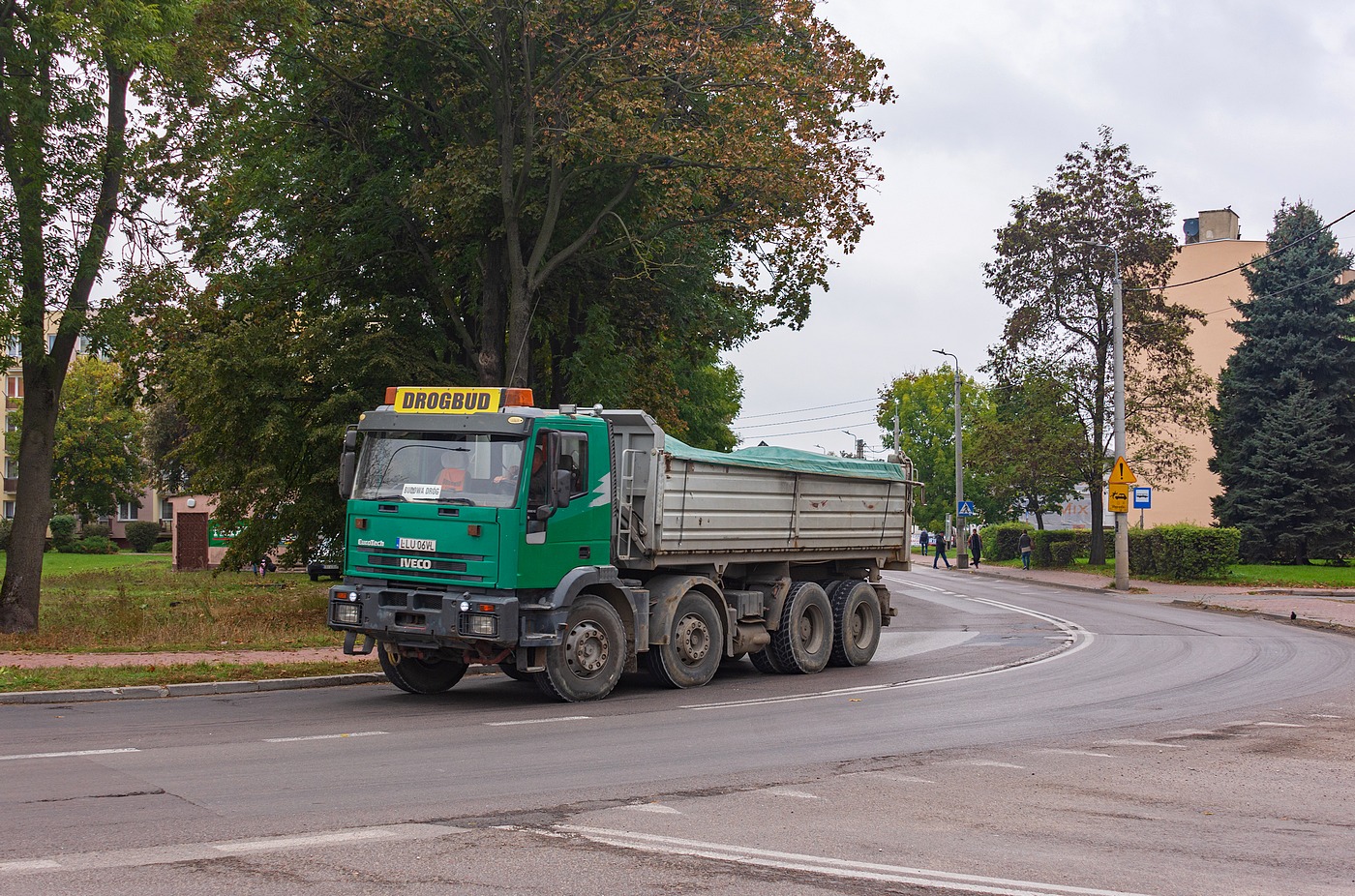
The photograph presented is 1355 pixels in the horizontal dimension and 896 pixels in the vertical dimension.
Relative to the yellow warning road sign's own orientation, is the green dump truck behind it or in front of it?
in front

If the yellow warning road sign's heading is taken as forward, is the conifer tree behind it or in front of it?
behind

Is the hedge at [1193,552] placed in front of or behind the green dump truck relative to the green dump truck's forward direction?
behind

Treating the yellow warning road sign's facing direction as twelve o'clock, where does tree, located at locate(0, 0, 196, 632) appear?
The tree is roughly at 1 o'clock from the yellow warning road sign.

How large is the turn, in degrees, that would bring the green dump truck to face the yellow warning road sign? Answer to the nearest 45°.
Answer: approximately 180°

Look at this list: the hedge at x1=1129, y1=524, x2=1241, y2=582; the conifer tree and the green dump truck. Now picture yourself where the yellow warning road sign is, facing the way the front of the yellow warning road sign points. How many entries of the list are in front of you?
1

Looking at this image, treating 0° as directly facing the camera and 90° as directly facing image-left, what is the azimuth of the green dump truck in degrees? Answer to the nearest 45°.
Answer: approximately 45°

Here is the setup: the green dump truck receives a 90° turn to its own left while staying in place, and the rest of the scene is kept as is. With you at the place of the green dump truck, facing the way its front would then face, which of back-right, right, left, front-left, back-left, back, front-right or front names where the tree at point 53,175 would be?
back

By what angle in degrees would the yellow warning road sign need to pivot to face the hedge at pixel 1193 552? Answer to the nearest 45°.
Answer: approximately 135° to its left
